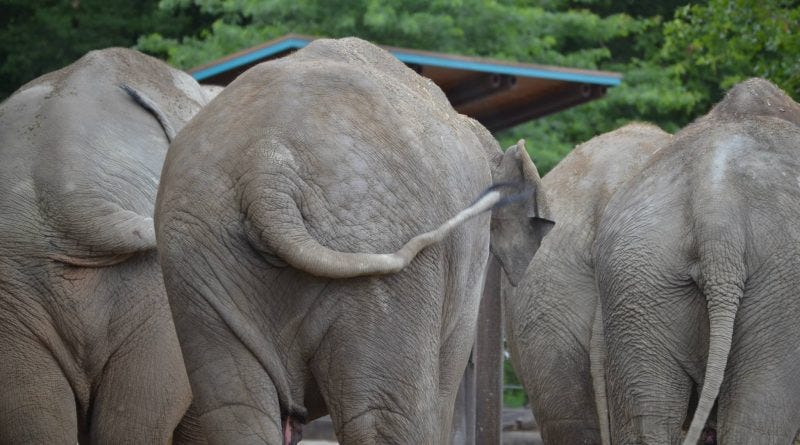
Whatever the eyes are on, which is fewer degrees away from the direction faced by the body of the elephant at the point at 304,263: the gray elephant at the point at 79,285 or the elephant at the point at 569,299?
the elephant

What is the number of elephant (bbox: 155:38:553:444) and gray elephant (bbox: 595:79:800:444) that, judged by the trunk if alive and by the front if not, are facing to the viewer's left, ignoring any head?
0

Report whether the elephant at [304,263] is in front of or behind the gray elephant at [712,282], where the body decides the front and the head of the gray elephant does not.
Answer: behind

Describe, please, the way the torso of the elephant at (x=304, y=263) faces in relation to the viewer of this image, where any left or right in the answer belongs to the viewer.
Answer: facing away from the viewer and to the right of the viewer

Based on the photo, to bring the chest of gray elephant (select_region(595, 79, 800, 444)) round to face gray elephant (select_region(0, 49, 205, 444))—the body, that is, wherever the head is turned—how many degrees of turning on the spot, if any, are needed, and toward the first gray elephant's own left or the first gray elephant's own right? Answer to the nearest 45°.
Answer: approximately 90° to the first gray elephant's own left

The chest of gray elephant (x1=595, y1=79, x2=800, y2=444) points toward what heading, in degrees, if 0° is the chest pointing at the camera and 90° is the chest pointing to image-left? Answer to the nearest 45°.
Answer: approximately 180°

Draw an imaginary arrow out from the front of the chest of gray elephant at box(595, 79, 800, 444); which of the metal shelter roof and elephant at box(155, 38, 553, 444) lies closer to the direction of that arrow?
the metal shelter roof
